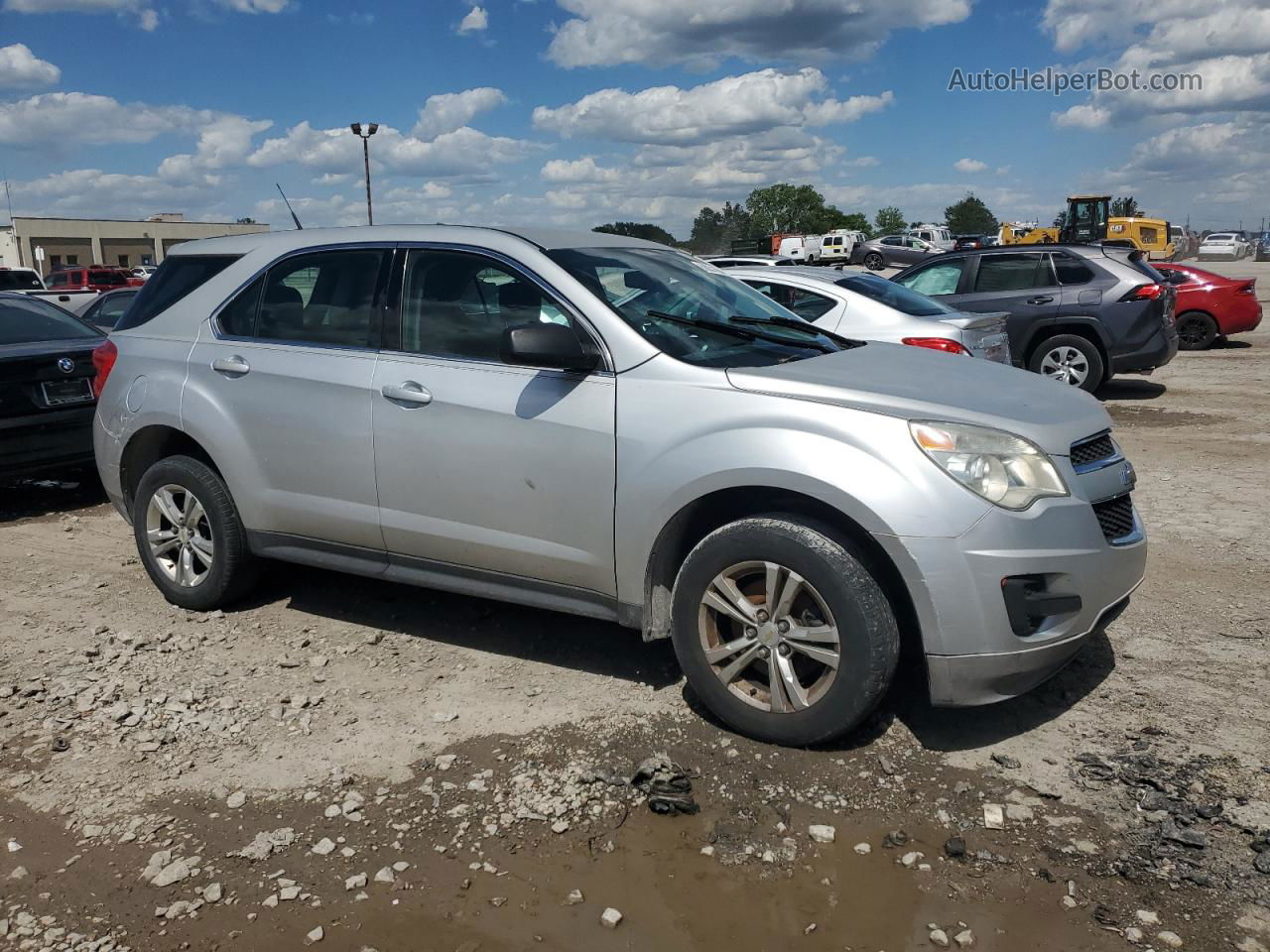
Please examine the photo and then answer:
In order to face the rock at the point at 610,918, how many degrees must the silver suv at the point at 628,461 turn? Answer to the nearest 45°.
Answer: approximately 45° to its right

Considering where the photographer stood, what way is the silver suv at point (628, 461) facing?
facing the viewer and to the right of the viewer

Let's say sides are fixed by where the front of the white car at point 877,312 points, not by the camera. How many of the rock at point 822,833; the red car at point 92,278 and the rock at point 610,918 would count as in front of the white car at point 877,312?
1

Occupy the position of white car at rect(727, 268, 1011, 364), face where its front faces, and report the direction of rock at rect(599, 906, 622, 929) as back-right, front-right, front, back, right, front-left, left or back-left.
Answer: back-left

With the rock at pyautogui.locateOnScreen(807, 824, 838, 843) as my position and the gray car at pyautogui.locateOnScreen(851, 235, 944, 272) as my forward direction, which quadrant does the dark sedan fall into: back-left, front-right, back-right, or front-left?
front-left

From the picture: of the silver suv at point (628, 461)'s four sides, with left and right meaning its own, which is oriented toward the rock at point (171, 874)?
right

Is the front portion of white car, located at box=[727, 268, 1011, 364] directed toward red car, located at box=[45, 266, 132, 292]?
yes

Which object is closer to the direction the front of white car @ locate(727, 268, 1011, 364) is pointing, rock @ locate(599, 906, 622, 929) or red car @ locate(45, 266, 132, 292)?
the red car

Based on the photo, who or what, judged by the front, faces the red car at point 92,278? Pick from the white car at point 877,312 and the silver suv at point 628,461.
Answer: the white car

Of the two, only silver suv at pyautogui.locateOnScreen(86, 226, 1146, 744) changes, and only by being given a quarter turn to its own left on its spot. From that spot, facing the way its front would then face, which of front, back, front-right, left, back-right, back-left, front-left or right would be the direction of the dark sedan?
left

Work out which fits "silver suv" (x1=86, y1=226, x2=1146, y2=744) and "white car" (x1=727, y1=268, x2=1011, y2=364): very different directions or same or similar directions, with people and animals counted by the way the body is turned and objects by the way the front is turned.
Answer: very different directions

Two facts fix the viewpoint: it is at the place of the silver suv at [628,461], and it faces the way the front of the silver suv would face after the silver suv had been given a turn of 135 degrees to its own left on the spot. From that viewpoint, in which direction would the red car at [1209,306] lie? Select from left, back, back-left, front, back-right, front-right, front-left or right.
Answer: front-right

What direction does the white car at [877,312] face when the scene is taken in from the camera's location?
facing away from the viewer and to the left of the viewer
